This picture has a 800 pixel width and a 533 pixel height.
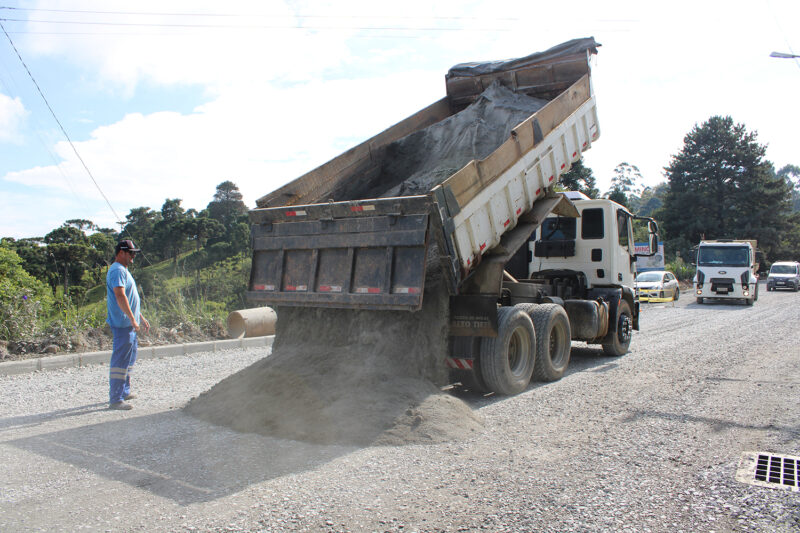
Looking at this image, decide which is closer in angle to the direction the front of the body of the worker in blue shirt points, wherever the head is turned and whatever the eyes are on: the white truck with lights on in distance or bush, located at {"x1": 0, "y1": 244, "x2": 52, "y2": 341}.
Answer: the white truck with lights on in distance

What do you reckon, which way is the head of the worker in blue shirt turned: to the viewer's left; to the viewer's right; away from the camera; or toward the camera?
to the viewer's right

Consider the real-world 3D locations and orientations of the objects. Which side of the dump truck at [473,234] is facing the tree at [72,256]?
left

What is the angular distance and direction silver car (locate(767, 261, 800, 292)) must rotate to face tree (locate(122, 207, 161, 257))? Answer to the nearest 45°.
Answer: approximately 90° to its right

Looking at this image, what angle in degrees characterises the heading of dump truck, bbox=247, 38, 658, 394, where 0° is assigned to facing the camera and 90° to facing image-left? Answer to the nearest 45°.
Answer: approximately 225°

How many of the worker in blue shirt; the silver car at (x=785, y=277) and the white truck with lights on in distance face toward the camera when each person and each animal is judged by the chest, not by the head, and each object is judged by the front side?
2

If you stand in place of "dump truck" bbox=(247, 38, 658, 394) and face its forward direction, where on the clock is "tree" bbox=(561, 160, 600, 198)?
The tree is roughly at 11 o'clock from the dump truck.

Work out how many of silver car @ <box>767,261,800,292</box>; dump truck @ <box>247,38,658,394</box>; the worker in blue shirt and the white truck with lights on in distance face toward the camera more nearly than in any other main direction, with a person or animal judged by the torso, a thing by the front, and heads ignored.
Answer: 2

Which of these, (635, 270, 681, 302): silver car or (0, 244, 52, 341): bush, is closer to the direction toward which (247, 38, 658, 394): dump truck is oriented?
the silver car

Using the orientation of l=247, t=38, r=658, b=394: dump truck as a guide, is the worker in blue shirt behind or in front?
behind

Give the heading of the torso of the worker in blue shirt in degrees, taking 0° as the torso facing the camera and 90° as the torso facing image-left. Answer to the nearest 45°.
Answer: approximately 270°

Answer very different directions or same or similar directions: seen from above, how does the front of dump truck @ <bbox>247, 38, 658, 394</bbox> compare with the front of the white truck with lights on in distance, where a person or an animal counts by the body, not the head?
very different directions

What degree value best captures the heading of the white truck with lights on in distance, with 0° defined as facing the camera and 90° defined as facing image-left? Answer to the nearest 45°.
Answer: approximately 0°
